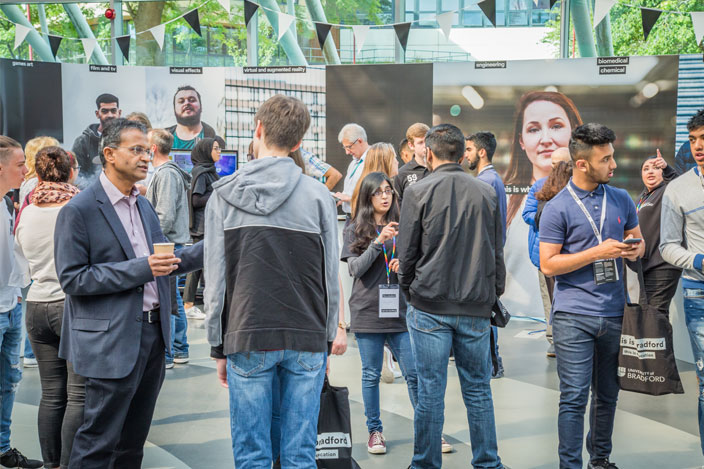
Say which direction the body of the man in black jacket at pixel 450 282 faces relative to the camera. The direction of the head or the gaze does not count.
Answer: away from the camera

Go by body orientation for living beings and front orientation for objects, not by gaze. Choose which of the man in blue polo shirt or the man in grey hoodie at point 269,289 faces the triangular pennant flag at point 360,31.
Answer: the man in grey hoodie

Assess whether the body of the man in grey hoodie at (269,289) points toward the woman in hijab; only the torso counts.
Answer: yes

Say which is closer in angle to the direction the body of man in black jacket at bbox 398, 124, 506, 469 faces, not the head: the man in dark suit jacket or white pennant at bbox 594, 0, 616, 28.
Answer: the white pennant

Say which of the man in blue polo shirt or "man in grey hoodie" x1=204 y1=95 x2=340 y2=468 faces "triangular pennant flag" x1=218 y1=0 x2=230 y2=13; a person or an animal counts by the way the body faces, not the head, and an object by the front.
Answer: the man in grey hoodie

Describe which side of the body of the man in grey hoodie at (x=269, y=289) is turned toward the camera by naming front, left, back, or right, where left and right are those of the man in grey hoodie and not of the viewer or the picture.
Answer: back

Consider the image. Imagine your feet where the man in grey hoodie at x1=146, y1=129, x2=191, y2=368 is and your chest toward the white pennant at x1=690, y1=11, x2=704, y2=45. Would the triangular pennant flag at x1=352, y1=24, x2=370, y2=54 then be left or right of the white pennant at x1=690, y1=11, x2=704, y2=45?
left
